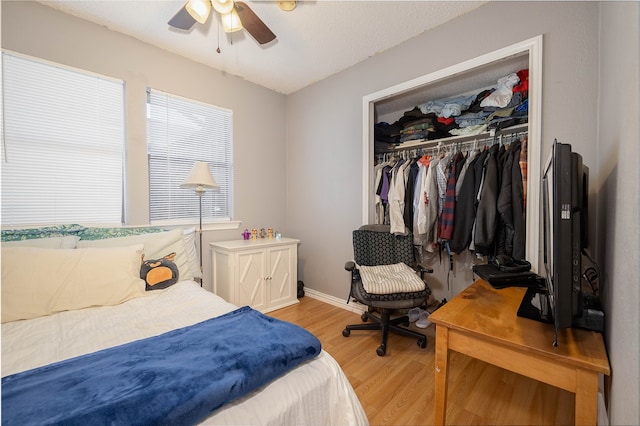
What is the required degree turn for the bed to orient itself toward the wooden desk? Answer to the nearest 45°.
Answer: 0° — it already faces it

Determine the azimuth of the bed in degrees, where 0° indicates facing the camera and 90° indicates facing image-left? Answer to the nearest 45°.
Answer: approximately 315°

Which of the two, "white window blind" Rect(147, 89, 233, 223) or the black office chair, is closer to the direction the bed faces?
the black office chair

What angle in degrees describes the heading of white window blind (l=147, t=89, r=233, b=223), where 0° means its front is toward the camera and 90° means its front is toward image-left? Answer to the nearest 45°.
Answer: approximately 315°

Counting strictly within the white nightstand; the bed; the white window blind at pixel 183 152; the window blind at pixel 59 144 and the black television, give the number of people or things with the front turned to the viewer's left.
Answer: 1

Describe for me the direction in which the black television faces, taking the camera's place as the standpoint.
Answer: facing to the left of the viewer

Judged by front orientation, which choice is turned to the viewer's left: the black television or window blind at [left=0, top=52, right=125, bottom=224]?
the black television

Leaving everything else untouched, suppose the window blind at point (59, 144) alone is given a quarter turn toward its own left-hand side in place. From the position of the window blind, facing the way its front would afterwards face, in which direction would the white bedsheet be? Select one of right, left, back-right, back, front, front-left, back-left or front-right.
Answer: back-right

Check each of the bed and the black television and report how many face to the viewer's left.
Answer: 1

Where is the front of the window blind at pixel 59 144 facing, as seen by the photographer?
facing the viewer and to the right of the viewer

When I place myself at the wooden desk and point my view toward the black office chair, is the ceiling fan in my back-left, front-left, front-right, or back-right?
front-left

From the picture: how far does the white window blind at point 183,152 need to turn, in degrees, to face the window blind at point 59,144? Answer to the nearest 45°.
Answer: approximately 135° to its right

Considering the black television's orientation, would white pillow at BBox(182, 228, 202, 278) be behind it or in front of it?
in front

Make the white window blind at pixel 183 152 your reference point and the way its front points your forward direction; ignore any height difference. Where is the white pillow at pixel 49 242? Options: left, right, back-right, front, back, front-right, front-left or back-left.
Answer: right

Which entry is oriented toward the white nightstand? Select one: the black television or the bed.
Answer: the black television

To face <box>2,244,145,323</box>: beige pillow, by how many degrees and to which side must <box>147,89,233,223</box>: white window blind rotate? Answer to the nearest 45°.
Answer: approximately 90° to its right

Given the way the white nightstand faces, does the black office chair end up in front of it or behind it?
in front

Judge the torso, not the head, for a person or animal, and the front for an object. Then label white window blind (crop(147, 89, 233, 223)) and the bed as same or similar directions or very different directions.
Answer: same or similar directions

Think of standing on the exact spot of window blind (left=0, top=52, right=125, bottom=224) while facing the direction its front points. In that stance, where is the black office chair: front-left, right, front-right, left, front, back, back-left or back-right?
front

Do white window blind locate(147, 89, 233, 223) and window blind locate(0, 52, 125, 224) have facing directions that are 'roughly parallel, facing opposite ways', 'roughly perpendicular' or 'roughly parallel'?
roughly parallel
